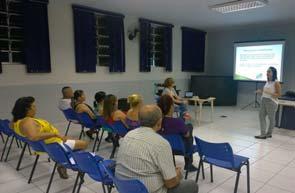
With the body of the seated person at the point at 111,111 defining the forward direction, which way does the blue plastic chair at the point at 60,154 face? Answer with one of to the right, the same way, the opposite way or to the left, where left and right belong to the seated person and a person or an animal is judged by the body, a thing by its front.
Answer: the same way

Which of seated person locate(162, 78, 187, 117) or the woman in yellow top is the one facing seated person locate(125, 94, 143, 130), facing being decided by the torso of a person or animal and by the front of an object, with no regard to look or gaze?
the woman in yellow top

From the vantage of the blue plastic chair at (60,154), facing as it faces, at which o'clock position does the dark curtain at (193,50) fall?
The dark curtain is roughly at 12 o'clock from the blue plastic chair.

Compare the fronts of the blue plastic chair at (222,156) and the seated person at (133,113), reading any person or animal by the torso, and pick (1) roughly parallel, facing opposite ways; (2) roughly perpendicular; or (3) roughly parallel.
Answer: roughly parallel

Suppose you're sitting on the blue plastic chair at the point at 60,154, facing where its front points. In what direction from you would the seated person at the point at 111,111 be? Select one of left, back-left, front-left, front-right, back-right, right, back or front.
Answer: front

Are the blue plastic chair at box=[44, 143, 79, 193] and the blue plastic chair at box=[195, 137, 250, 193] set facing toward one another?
no

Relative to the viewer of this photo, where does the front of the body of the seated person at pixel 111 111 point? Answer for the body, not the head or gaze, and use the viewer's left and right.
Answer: facing away from the viewer and to the right of the viewer

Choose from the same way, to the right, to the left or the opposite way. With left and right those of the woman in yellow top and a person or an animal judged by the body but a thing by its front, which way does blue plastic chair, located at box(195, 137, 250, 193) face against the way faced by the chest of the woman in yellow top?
the same way

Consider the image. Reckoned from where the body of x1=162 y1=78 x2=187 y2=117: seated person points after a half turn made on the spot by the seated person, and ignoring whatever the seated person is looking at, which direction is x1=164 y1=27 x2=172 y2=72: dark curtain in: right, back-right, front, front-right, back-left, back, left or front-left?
right

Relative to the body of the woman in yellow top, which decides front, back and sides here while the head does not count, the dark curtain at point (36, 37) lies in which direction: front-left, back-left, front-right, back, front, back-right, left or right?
left

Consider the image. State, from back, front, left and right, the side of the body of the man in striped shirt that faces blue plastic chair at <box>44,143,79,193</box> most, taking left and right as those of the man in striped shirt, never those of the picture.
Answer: left

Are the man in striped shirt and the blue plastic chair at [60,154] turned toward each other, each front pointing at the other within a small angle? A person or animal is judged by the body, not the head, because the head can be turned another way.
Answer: no

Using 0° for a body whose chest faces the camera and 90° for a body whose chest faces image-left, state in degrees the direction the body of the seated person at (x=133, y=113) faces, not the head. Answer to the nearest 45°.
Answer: approximately 225°

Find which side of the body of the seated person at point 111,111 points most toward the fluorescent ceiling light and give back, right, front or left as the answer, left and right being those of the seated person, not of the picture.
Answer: front

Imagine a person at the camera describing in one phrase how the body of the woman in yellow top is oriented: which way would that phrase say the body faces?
to the viewer's right

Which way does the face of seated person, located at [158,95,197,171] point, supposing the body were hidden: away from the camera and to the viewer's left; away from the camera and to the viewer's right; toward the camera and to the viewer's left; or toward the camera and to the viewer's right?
away from the camera and to the viewer's right

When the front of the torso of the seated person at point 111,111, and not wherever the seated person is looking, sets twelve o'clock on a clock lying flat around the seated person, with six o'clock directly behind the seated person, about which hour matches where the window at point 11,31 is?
The window is roughly at 9 o'clock from the seated person.

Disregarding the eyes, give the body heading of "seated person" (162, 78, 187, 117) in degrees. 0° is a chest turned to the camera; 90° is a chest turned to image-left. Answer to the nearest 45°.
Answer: approximately 270°

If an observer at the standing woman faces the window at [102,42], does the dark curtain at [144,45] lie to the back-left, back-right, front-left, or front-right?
front-right

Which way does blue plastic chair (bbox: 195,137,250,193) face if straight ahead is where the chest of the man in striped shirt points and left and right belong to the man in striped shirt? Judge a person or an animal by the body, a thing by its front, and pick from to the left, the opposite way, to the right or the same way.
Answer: the same way
